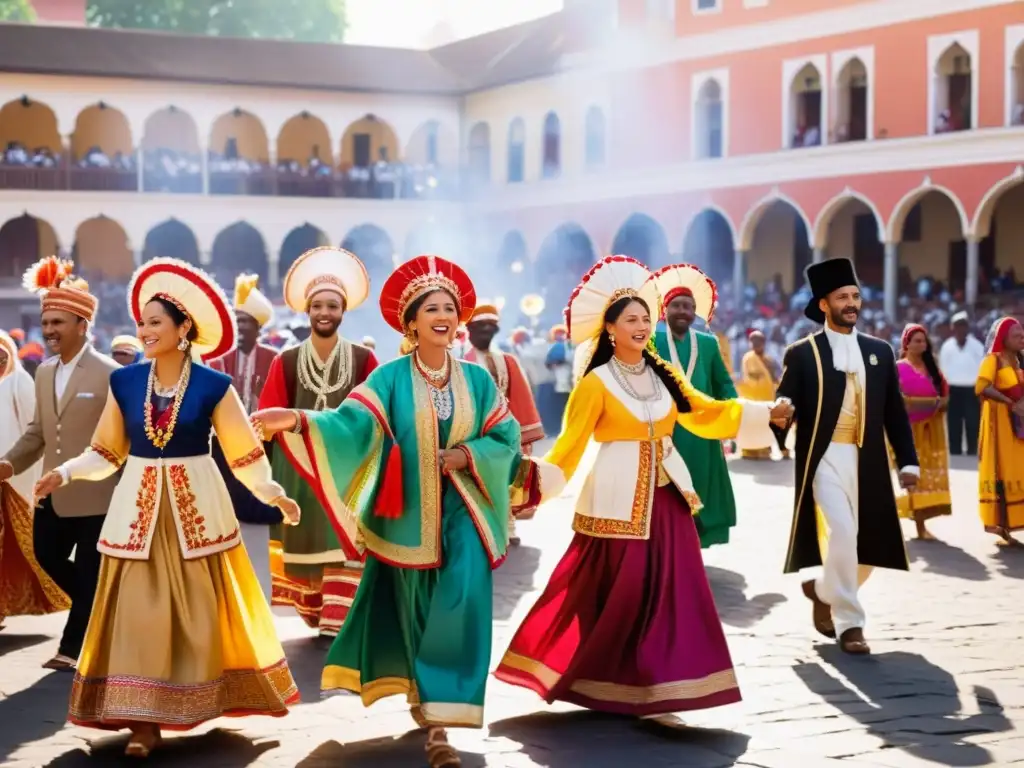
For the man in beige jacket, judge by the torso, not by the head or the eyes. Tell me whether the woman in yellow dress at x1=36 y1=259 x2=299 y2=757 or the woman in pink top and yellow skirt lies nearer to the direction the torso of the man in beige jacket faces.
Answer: the woman in yellow dress

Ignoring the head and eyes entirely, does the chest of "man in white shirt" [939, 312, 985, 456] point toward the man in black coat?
yes

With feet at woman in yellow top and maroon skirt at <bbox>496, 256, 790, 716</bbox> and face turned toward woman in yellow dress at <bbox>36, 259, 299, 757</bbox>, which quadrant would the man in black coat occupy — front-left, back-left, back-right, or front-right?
back-right

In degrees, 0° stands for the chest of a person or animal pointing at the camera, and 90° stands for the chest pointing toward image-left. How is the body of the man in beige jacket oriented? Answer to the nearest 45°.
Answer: approximately 45°

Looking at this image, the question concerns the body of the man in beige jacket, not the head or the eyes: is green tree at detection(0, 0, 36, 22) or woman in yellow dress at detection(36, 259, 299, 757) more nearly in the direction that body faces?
the woman in yellow dress

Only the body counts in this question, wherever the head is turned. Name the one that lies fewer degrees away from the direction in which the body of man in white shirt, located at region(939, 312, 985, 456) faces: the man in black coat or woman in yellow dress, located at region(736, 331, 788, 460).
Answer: the man in black coat

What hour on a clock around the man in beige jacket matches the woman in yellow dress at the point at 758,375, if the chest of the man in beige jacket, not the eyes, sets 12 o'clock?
The woman in yellow dress is roughly at 6 o'clock from the man in beige jacket.

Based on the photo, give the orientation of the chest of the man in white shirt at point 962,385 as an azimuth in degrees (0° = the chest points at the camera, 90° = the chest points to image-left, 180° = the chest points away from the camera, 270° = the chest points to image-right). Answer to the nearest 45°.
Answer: approximately 0°

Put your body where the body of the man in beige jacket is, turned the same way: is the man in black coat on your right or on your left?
on your left

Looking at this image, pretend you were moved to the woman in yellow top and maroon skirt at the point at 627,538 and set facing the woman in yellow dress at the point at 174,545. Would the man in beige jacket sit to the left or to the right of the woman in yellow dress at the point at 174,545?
right

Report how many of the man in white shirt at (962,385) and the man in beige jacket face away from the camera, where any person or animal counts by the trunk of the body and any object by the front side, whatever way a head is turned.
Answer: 0
